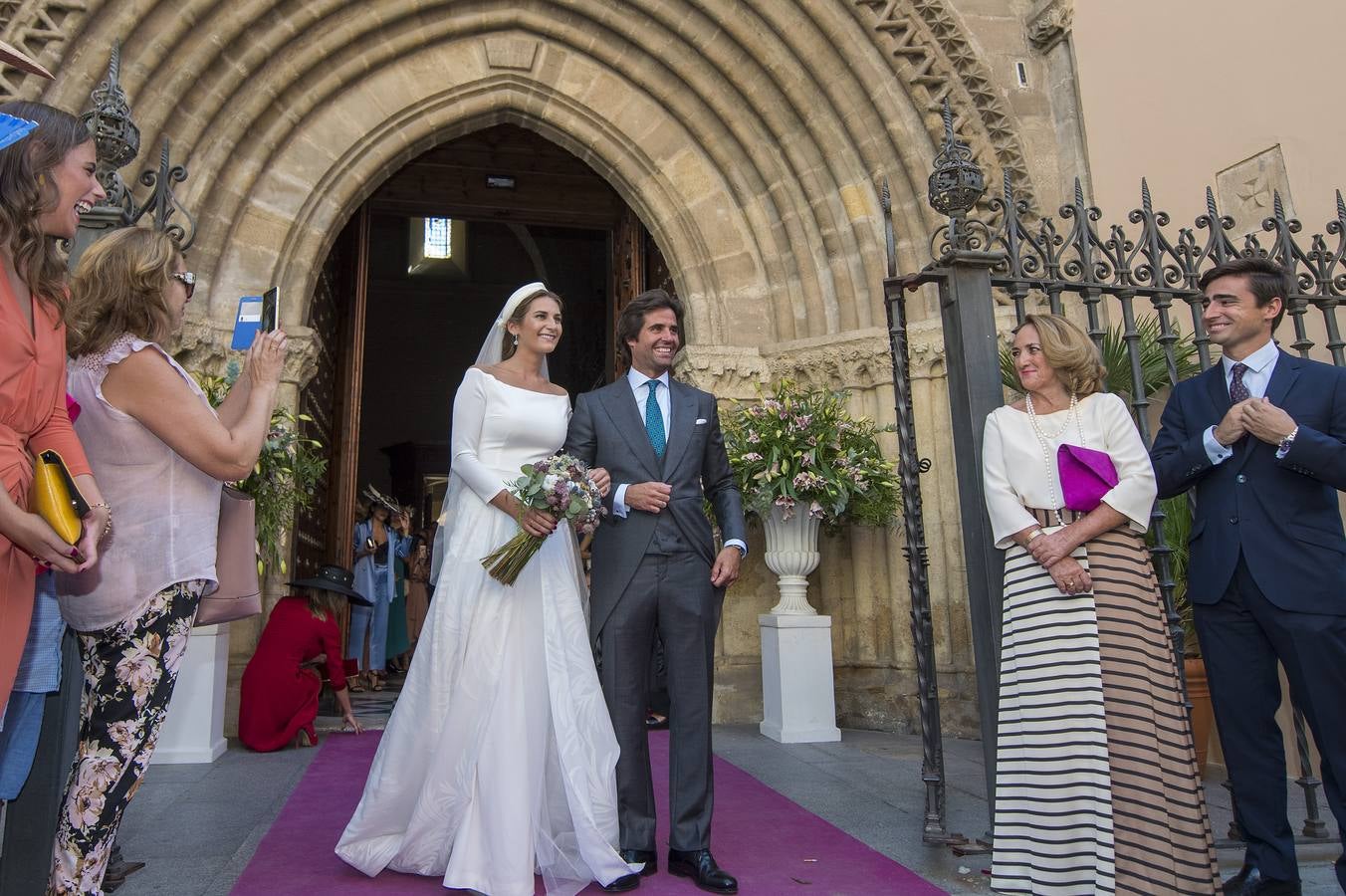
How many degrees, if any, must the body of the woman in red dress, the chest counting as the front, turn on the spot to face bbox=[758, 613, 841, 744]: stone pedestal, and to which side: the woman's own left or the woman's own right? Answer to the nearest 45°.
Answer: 0° — they already face it

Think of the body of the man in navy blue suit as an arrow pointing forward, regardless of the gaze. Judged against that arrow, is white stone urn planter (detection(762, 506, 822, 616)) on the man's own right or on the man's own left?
on the man's own right

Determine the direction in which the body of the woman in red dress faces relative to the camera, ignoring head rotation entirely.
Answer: to the viewer's right

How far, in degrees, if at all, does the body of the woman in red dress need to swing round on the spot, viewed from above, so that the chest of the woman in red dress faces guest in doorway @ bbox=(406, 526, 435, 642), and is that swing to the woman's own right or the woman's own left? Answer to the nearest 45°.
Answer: approximately 90° to the woman's own left

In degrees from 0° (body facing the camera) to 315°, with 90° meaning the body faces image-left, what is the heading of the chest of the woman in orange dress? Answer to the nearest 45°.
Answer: approximately 315°

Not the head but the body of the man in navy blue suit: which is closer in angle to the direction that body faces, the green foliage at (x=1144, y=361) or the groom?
the groom

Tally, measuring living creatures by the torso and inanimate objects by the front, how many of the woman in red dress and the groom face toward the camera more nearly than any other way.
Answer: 1

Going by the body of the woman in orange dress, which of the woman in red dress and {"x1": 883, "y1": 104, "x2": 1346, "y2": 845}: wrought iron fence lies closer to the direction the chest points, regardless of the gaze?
the wrought iron fence

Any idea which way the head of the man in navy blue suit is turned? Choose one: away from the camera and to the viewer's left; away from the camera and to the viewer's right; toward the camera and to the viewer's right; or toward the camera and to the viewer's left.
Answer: toward the camera and to the viewer's left

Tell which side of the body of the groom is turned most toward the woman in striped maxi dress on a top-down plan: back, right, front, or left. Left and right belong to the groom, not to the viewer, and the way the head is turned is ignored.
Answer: left

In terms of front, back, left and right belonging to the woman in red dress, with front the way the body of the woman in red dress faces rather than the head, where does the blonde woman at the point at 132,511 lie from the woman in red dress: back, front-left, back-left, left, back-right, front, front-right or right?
right

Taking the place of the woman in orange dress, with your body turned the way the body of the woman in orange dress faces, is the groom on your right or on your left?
on your left

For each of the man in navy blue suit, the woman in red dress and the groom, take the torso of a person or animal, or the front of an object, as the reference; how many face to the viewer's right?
1
